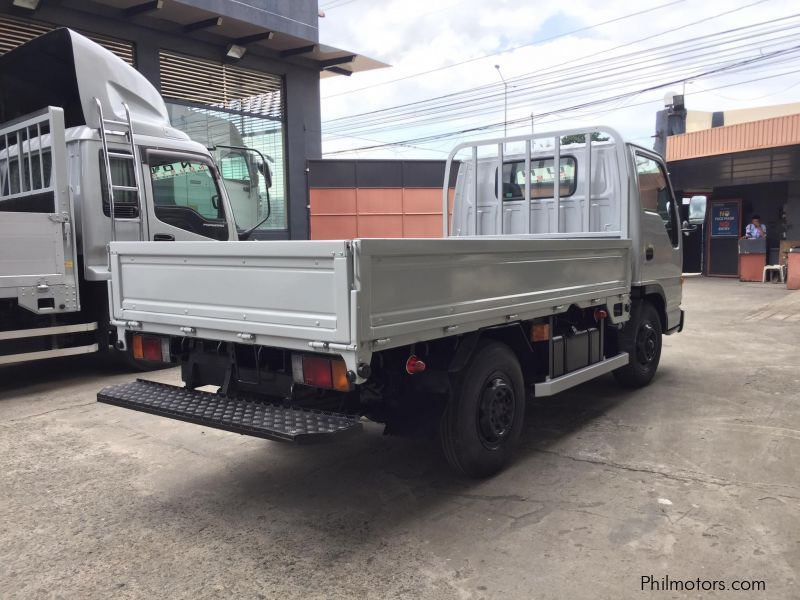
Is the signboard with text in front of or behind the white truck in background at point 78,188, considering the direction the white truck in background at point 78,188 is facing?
in front

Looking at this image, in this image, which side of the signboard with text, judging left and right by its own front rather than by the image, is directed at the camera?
front

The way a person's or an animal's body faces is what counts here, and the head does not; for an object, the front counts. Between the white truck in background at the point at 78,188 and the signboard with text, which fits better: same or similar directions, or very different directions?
very different directions

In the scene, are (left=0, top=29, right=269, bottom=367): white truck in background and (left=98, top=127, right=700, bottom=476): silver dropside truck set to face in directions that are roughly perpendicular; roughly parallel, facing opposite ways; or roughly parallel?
roughly parallel

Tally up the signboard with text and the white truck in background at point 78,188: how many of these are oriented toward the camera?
1

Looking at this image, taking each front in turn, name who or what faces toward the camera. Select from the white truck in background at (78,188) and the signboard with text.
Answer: the signboard with text

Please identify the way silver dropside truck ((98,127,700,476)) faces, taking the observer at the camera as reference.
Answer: facing away from the viewer and to the right of the viewer

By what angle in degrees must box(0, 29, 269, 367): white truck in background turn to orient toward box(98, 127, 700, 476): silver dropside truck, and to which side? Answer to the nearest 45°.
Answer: approximately 90° to its right

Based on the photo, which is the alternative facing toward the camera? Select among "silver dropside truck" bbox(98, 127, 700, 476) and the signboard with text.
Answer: the signboard with text

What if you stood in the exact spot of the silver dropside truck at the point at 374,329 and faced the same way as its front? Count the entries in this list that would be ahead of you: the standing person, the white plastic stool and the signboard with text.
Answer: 3

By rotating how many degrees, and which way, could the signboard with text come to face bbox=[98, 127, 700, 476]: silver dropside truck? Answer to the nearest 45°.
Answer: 0° — it already faces it

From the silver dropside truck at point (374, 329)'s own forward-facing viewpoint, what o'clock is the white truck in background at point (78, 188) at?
The white truck in background is roughly at 9 o'clock from the silver dropside truck.

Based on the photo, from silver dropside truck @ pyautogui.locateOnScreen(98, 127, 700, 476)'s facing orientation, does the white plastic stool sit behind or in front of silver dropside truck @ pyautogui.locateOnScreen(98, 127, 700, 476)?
in front

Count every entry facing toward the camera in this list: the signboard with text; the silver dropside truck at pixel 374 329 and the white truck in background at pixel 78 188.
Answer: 1

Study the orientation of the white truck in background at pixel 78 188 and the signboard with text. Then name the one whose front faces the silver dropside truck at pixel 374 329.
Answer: the signboard with text

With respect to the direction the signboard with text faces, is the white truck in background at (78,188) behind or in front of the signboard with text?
in front

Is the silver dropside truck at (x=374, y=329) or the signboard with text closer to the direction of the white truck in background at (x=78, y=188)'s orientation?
the signboard with text

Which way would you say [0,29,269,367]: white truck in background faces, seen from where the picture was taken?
facing away from the viewer and to the right of the viewer
